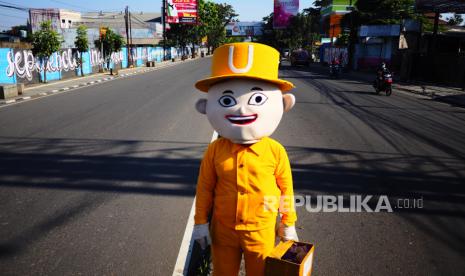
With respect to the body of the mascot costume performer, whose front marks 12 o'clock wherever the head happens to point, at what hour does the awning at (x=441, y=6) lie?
The awning is roughly at 7 o'clock from the mascot costume performer.

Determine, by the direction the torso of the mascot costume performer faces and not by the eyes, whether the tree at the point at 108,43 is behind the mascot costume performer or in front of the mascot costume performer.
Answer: behind

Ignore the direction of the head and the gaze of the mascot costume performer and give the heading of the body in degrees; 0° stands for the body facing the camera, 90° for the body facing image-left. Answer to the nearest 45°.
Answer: approximately 0°

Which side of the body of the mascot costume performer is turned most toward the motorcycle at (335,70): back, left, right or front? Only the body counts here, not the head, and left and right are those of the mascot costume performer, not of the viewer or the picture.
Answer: back

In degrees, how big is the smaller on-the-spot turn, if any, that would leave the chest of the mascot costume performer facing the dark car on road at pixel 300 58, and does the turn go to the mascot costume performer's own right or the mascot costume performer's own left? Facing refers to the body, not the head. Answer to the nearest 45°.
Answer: approximately 180°

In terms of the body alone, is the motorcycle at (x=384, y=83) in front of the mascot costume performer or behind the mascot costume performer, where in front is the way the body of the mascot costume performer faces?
behind
